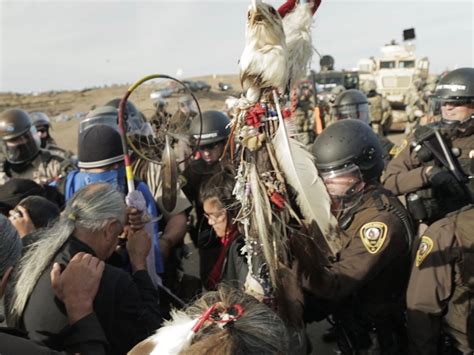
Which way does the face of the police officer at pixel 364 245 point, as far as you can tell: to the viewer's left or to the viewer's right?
to the viewer's left

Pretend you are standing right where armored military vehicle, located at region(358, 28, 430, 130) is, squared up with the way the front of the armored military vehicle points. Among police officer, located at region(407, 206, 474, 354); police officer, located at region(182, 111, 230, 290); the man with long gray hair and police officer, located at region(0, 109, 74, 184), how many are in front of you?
4

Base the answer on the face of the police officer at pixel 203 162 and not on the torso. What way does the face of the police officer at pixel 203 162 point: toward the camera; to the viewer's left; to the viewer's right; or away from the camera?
toward the camera

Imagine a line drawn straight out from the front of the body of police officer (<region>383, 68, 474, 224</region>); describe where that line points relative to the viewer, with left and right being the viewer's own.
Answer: facing the viewer

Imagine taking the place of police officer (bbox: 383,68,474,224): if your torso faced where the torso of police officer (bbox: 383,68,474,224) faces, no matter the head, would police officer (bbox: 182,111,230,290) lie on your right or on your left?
on your right

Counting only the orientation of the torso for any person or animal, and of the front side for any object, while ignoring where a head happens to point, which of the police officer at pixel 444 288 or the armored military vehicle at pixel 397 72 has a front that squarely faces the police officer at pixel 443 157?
the armored military vehicle

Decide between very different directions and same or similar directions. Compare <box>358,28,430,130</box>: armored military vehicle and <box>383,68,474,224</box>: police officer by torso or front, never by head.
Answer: same or similar directions

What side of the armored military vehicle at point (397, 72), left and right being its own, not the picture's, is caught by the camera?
front

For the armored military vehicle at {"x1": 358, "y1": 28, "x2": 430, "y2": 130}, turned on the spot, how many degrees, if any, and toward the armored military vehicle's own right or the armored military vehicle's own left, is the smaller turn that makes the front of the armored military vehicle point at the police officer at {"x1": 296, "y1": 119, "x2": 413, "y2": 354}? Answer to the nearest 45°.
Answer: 0° — it already faces them

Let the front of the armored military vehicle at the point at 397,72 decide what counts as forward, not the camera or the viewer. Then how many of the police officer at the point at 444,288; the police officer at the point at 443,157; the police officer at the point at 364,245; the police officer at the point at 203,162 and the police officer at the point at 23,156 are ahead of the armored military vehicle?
5

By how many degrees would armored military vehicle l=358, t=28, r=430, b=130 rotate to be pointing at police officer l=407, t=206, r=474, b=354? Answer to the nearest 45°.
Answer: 0° — it already faces them
